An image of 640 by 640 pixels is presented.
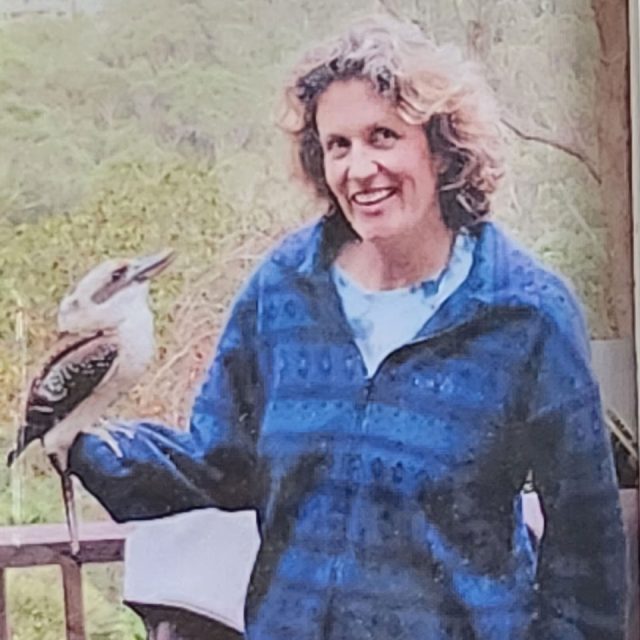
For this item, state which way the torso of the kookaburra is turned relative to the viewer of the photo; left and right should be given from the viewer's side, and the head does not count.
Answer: facing to the right of the viewer
